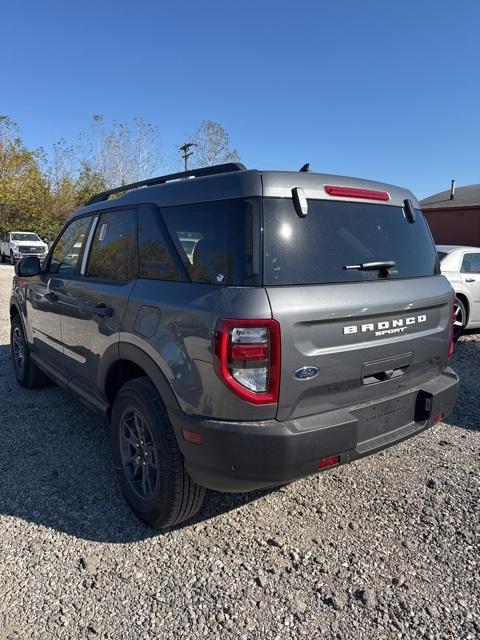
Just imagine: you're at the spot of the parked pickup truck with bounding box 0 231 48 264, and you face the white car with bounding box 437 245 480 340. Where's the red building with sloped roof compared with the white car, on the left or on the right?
left

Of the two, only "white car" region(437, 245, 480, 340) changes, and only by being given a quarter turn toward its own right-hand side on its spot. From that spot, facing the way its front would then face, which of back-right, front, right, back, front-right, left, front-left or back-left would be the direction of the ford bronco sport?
front-right

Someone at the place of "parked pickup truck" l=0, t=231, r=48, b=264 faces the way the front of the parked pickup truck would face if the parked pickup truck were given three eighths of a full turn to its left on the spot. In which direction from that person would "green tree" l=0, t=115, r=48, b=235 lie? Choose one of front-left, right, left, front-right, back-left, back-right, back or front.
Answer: front

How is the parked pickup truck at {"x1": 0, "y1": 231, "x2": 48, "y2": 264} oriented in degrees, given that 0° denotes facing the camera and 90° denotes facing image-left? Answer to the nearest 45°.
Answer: approximately 315°

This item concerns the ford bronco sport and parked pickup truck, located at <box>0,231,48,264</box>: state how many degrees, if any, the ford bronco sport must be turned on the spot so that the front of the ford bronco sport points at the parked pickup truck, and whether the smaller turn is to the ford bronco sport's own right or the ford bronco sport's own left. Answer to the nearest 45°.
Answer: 0° — it already faces it

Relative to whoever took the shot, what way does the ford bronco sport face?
facing away from the viewer and to the left of the viewer

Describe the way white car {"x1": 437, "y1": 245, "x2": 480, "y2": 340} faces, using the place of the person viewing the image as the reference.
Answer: facing away from the viewer and to the right of the viewer
